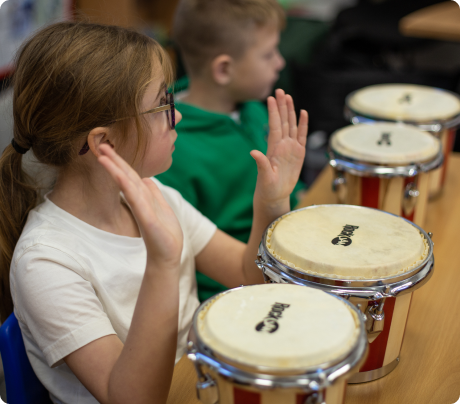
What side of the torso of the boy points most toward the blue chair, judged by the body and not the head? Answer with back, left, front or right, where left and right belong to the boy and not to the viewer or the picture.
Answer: right

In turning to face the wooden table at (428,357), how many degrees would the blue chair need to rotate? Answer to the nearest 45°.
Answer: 0° — it already faces it

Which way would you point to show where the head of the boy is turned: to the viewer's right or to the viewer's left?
to the viewer's right

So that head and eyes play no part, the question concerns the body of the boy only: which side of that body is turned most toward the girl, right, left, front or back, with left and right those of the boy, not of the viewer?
right

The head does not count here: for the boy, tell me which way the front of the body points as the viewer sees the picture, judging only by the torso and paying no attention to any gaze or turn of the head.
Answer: to the viewer's right

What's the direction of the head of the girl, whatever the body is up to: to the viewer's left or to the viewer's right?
to the viewer's right

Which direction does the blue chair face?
to the viewer's right

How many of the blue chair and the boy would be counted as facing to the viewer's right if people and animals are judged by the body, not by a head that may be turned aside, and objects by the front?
2

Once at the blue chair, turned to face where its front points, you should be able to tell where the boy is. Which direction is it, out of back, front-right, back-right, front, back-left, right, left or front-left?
front-left

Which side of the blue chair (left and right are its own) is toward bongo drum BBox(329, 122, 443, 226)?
front
